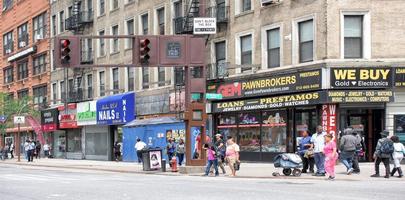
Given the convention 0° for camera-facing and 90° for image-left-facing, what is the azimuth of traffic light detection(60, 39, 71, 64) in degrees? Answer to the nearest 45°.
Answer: approximately 0°

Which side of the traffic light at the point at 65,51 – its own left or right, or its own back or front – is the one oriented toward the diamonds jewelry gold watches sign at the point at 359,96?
left

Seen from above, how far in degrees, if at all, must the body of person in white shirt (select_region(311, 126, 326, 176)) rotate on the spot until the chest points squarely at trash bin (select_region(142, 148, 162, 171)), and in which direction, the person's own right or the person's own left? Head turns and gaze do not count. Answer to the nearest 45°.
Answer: approximately 135° to the person's own right

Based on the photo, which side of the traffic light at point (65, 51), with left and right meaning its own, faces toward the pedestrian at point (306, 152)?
left

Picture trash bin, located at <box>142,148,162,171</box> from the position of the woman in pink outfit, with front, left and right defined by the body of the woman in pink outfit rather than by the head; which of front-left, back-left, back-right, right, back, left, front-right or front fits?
front-right

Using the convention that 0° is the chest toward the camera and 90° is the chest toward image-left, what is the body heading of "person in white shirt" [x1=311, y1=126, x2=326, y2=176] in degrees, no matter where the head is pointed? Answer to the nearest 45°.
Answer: approximately 0°

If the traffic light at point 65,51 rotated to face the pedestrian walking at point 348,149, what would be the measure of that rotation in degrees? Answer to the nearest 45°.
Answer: approximately 90° to its left
